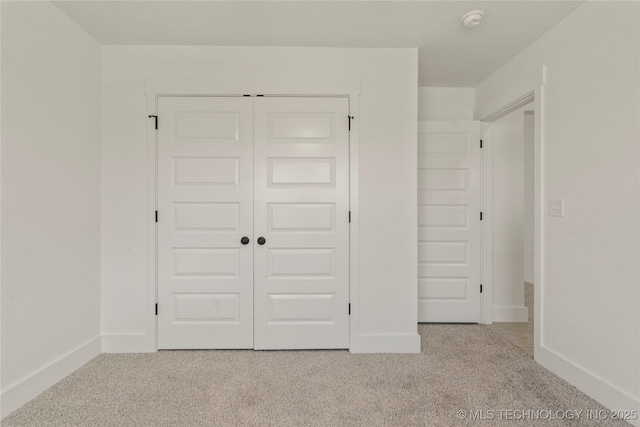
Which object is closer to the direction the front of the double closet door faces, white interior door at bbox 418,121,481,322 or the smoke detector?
the smoke detector

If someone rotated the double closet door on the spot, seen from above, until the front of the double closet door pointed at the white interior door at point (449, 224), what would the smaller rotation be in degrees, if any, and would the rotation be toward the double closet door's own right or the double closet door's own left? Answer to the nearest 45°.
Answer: approximately 90° to the double closet door's own left

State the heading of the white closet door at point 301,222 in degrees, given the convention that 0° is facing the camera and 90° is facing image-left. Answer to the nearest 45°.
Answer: approximately 0°

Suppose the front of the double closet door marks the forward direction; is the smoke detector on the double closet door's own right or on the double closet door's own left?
on the double closet door's own left

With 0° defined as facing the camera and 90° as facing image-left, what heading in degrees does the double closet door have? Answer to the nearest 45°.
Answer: approximately 0°

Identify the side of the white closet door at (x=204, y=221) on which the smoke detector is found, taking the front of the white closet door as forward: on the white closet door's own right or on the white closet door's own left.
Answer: on the white closet door's own left

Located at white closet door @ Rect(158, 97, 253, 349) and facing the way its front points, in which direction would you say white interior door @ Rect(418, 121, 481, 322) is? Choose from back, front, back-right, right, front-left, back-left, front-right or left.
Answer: left

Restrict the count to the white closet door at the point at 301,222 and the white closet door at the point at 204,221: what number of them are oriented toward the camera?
2
